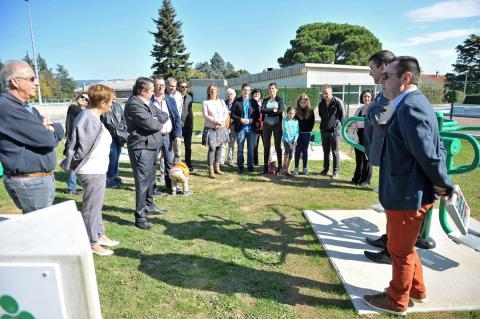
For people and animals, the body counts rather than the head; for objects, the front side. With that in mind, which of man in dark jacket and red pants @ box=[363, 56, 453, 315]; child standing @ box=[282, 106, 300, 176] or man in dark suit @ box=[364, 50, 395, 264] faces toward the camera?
the child standing

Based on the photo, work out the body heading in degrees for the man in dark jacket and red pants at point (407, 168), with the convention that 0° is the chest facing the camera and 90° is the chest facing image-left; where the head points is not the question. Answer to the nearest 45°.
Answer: approximately 90°

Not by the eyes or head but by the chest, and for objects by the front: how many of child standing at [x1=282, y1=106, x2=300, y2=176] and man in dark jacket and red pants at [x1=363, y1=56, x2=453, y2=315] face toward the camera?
1

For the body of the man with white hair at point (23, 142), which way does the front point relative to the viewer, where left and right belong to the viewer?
facing to the right of the viewer

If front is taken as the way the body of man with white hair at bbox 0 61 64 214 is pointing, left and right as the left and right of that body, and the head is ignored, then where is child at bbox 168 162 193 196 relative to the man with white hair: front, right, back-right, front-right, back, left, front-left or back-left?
front-left

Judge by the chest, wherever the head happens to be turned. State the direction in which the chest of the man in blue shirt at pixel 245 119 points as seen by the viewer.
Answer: toward the camera

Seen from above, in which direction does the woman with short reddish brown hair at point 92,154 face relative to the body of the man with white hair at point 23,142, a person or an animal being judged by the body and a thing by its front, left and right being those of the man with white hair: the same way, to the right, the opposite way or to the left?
the same way

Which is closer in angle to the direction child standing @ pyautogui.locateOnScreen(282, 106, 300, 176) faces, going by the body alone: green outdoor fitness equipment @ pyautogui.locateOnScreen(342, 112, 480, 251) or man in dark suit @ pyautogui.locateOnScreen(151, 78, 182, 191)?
the green outdoor fitness equipment

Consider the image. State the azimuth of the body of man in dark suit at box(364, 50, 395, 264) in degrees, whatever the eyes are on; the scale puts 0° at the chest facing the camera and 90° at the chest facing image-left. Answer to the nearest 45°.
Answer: approximately 90°

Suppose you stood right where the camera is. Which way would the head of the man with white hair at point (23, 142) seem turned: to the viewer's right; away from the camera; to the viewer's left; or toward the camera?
to the viewer's right

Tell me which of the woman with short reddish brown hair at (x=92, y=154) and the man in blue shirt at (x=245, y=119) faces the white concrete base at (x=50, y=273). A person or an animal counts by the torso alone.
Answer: the man in blue shirt

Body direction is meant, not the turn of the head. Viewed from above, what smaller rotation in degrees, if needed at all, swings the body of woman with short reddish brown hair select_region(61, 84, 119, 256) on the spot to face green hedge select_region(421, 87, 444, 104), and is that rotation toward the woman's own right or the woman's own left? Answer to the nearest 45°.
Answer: approximately 45° to the woman's own left

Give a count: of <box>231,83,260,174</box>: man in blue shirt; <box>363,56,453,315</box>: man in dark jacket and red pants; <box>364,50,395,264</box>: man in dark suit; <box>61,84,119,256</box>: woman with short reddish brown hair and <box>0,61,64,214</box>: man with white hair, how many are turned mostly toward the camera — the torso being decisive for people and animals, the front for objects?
1

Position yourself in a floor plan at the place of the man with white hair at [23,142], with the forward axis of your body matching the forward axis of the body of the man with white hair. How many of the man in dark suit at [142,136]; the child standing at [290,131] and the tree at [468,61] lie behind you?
0

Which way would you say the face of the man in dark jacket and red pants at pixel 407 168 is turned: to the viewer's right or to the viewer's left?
to the viewer's left

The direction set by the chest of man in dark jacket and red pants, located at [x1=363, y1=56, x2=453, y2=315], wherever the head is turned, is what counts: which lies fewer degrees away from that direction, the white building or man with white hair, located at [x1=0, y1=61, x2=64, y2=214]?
the man with white hair

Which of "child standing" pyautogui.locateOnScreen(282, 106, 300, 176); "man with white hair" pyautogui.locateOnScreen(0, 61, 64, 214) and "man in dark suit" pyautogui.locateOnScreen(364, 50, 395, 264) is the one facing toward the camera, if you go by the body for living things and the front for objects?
the child standing
